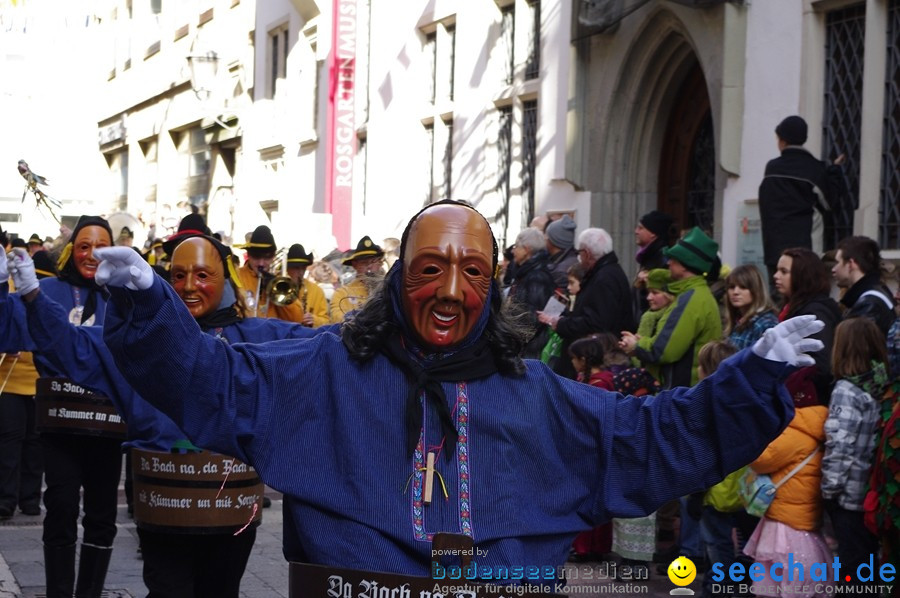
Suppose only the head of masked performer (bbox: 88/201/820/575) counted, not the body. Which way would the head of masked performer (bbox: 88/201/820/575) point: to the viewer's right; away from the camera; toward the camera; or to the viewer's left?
toward the camera

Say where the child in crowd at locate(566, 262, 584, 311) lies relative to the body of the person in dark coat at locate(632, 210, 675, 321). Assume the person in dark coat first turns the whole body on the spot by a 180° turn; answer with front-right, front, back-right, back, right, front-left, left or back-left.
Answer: back

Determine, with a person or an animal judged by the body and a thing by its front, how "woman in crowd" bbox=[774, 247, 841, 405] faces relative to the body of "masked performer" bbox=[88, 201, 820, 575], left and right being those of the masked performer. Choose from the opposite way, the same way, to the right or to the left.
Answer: to the right

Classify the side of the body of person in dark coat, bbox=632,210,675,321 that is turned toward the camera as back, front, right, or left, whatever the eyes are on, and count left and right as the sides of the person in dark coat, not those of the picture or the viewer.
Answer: left

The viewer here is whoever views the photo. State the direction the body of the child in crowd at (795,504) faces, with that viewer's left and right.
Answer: facing to the left of the viewer

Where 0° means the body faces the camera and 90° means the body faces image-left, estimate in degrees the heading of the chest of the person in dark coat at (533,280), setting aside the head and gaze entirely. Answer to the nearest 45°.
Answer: approximately 90°

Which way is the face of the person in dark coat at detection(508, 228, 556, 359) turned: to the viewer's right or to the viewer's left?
to the viewer's left

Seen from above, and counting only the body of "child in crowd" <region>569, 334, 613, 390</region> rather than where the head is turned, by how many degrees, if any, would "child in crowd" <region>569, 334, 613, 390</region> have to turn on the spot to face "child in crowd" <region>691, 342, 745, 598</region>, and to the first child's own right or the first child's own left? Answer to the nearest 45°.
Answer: approximately 135° to the first child's own left

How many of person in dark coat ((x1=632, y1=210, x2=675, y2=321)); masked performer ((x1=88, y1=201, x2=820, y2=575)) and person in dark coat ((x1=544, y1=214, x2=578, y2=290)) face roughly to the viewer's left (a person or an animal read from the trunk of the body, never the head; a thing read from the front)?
2

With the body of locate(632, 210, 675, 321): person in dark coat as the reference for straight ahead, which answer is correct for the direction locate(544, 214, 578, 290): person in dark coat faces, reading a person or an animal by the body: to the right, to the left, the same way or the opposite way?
the same way

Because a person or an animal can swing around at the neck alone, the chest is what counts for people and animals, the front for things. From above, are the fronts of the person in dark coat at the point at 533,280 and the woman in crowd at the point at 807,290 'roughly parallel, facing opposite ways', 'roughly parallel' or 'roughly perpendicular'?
roughly parallel

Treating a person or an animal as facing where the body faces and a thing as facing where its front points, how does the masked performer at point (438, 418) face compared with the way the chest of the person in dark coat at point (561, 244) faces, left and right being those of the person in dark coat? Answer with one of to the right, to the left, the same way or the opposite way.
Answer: to the left

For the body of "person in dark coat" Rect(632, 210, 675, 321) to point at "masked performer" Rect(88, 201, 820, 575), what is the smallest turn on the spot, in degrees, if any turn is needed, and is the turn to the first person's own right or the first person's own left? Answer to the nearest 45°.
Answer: approximately 90° to the first person's own left
